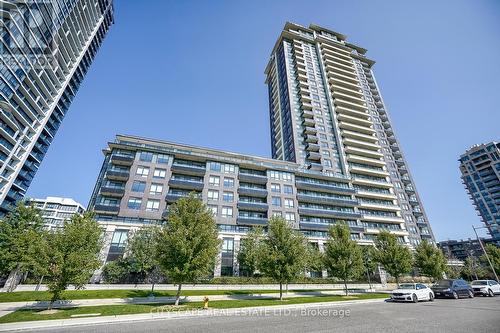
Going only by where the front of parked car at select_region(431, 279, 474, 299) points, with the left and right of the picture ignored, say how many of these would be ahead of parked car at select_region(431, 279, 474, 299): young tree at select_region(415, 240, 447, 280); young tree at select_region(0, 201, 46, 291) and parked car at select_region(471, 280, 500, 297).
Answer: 1

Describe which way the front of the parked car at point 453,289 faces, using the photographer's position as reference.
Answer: facing the viewer and to the left of the viewer

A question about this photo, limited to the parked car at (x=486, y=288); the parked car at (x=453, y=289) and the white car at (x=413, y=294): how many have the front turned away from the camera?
0

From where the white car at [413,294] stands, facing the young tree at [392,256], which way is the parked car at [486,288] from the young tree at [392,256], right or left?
right

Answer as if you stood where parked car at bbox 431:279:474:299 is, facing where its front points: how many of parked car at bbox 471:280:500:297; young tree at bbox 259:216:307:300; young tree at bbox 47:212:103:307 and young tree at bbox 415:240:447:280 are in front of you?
2

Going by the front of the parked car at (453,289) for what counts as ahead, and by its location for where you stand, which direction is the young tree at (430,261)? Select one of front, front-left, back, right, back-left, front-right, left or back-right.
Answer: back-right

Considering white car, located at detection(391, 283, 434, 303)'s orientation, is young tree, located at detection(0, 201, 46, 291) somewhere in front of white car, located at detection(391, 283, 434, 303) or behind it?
in front

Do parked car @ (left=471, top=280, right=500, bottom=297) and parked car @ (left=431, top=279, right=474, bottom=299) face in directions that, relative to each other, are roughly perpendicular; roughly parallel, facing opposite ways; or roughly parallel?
roughly parallel

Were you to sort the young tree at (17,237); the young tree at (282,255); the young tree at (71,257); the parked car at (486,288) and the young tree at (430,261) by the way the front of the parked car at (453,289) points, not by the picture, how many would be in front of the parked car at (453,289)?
3

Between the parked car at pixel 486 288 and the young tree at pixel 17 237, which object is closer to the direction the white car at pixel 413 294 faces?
the young tree

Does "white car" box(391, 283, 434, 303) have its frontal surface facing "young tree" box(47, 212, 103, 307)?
yes

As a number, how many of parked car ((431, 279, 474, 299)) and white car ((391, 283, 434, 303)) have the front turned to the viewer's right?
0

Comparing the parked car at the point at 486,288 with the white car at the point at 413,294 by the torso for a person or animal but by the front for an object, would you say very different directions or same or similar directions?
same or similar directions

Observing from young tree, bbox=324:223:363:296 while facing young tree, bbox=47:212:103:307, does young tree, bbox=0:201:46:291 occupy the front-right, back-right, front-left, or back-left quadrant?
front-right

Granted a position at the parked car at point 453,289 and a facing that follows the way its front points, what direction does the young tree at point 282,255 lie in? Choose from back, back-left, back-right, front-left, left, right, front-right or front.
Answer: front

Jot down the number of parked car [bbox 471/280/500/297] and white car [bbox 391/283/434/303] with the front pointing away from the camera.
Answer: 0
